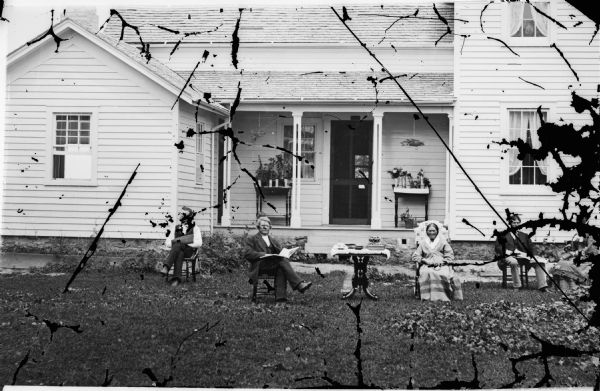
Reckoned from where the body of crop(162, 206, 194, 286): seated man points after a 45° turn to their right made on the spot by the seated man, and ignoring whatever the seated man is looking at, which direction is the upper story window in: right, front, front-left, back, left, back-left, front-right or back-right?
back

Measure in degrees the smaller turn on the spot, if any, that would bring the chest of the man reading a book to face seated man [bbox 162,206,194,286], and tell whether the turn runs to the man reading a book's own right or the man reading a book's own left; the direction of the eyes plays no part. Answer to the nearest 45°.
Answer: approximately 90° to the man reading a book's own right

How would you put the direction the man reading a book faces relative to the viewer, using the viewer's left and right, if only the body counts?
facing the viewer and to the right of the viewer

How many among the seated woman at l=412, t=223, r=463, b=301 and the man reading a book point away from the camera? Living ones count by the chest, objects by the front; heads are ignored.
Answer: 0

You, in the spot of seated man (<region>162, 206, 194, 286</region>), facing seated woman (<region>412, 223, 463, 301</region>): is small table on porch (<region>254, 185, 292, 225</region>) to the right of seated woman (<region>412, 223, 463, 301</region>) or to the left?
left

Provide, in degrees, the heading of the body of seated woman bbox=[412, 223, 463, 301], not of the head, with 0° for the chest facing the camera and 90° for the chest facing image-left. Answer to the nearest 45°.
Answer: approximately 0°

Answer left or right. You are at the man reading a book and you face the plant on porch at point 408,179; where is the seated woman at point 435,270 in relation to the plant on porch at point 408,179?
right
